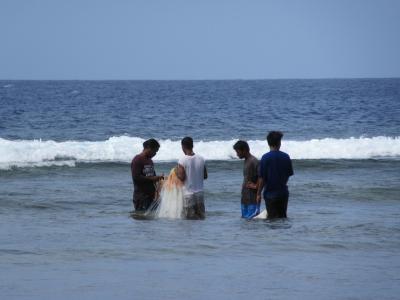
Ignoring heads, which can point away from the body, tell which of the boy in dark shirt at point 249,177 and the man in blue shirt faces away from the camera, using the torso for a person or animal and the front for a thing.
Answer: the man in blue shirt

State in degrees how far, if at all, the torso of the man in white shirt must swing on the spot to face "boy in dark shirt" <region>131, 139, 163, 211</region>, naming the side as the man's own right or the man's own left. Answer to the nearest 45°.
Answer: approximately 45° to the man's own left

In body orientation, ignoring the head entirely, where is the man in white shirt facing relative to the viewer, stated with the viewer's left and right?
facing away from the viewer and to the left of the viewer

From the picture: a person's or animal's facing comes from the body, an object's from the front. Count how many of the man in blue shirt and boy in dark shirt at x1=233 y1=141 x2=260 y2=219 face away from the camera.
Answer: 1

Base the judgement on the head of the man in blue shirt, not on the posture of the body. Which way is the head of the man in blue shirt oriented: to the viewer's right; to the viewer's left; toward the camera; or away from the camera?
away from the camera

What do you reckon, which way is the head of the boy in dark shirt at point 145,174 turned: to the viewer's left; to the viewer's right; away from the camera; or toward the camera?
to the viewer's right

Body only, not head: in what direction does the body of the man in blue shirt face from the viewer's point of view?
away from the camera

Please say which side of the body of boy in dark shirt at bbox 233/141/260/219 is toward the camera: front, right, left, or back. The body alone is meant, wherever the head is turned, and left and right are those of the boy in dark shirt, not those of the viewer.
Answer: left

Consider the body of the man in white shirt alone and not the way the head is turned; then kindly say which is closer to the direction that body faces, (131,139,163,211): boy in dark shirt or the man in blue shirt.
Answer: the boy in dark shirt
